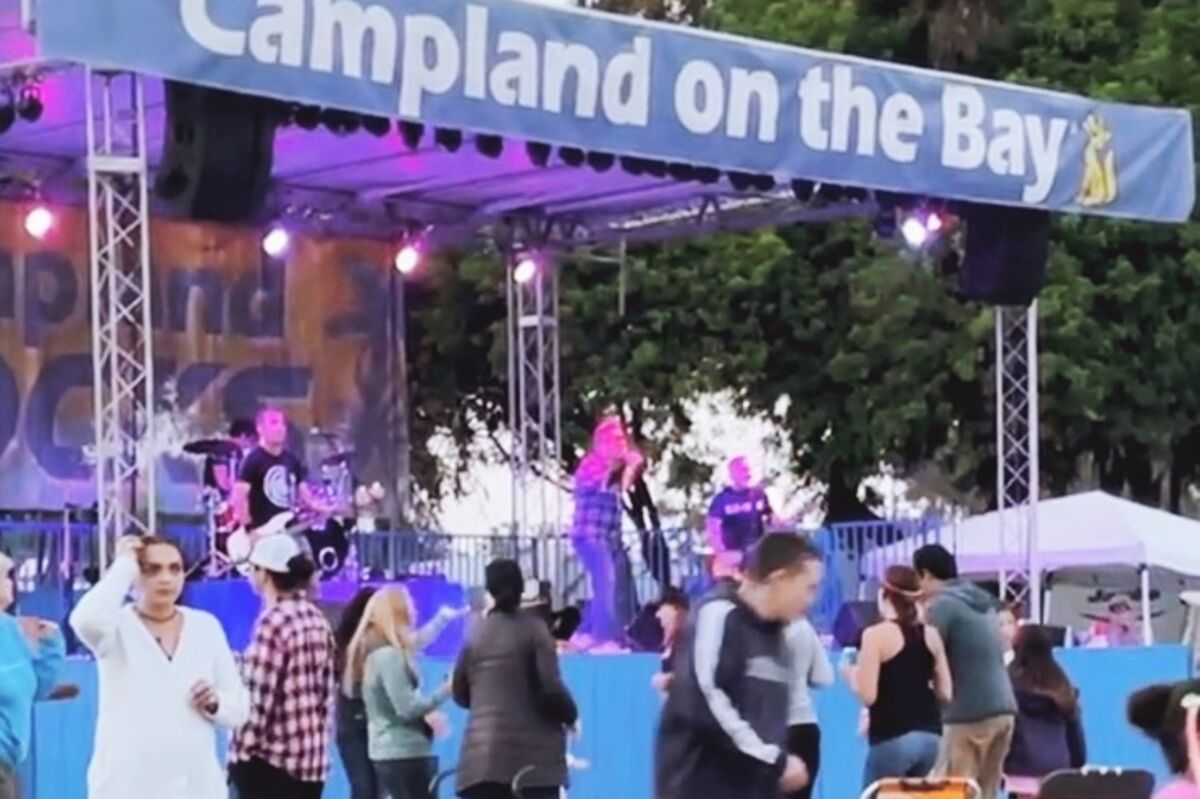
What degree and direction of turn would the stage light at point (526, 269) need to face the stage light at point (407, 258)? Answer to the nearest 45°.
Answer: approximately 135° to its right

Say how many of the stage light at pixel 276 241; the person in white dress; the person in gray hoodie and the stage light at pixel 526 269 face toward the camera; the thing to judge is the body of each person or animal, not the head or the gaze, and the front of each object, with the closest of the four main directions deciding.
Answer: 3

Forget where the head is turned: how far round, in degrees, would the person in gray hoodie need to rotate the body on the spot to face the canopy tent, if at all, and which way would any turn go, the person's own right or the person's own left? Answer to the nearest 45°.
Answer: approximately 45° to the person's own right

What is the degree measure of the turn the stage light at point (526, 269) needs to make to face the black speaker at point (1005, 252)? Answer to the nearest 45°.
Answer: approximately 45° to its left

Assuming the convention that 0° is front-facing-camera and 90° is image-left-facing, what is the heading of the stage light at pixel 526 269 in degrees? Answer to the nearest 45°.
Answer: approximately 0°

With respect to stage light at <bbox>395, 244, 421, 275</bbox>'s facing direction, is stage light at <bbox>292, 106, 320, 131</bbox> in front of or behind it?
in front

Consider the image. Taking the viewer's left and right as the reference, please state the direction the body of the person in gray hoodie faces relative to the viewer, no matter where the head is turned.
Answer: facing away from the viewer and to the left of the viewer

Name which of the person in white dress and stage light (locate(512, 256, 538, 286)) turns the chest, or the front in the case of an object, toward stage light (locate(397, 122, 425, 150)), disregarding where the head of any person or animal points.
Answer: stage light (locate(512, 256, 538, 286))
